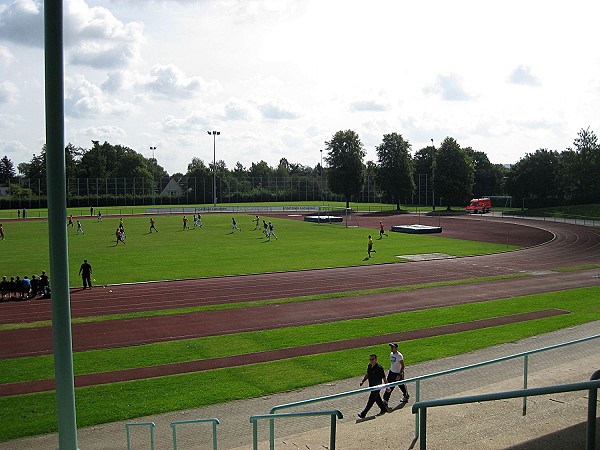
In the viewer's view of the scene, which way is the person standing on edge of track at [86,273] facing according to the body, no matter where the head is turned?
away from the camera

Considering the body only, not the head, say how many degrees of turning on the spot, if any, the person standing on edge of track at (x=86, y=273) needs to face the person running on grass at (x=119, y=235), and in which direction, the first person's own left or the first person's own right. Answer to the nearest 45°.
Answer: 0° — they already face them

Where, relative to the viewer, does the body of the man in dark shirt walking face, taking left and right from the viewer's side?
facing the viewer and to the left of the viewer

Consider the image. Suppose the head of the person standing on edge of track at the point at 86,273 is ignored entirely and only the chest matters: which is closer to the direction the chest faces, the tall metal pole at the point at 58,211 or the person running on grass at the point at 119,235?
the person running on grass

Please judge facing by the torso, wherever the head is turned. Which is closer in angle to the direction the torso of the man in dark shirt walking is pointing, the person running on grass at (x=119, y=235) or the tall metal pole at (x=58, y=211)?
the tall metal pole

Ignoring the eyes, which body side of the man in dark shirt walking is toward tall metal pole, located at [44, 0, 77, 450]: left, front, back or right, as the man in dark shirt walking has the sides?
front

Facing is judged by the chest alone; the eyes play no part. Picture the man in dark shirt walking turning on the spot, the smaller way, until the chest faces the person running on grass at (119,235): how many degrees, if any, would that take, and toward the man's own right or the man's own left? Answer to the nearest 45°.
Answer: approximately 90° to the man's own right

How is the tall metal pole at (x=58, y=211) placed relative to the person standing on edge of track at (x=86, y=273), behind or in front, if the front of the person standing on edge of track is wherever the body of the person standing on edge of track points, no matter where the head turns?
behind

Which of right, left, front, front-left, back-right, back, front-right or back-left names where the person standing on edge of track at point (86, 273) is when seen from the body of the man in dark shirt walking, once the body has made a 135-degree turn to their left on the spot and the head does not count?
back-left
